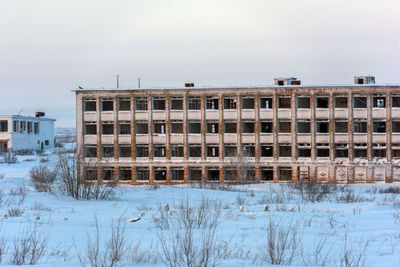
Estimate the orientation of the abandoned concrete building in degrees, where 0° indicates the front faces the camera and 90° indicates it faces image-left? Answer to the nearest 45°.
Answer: approximately 0°

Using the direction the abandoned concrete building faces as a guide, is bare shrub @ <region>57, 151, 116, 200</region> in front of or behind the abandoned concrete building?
in front

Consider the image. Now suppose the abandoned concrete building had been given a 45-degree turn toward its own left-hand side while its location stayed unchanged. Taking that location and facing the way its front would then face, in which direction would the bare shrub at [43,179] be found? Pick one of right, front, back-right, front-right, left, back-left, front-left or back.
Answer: right
